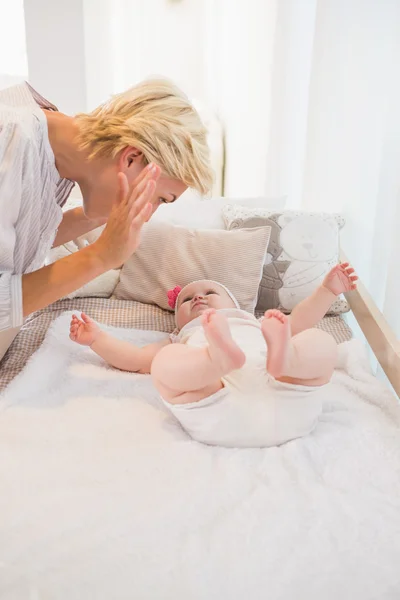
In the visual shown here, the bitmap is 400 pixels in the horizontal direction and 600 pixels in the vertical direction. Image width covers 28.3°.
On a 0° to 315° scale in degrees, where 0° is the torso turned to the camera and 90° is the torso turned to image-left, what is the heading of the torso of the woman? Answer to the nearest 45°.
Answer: approximately 270°

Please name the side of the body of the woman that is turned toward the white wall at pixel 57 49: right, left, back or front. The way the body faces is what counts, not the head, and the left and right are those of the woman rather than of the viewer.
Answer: left

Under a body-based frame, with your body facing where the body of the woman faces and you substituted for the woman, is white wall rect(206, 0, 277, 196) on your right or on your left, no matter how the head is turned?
on your left

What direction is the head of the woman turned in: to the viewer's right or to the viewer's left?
to the viewer's right
